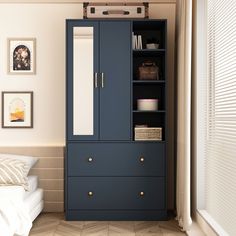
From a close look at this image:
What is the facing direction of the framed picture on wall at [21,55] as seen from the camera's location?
facing the viewer

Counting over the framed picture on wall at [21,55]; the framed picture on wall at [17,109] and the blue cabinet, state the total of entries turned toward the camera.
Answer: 3

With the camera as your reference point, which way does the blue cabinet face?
facing the viewer

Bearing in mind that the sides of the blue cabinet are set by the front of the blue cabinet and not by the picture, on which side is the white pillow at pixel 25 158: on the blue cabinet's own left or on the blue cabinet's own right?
on the blue cabinet's own right

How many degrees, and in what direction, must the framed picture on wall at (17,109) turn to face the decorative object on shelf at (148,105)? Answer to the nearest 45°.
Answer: approximately 45° to its left

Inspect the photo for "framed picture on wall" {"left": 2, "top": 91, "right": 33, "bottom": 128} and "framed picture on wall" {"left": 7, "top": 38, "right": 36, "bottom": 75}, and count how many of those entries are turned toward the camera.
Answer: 2
